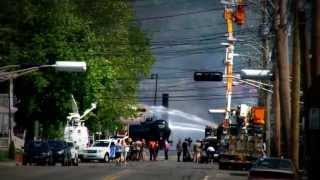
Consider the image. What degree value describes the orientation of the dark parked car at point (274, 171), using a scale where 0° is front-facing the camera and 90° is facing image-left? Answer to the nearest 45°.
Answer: approximately 180°

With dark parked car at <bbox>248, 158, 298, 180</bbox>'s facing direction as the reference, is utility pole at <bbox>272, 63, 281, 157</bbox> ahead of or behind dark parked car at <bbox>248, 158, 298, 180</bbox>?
ahead

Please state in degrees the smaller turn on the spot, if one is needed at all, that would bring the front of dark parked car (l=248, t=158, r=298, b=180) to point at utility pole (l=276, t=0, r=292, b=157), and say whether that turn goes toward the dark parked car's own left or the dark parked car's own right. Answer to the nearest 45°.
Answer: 0° — it already faces it
